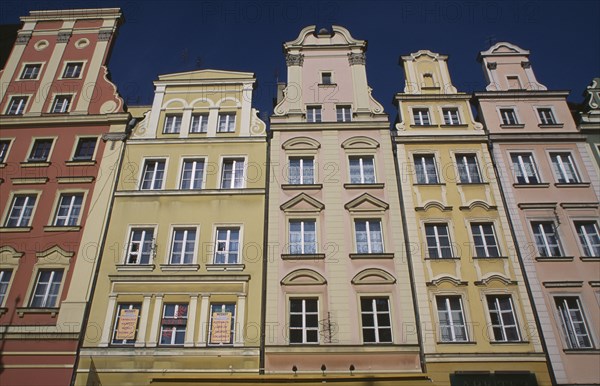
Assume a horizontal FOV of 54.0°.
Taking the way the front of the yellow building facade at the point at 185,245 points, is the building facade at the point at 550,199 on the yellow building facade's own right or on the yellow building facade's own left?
on the yellow building facade's own left

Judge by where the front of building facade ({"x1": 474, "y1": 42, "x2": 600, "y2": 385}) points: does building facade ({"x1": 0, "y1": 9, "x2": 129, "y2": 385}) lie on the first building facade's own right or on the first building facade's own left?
on the first building facade's own right

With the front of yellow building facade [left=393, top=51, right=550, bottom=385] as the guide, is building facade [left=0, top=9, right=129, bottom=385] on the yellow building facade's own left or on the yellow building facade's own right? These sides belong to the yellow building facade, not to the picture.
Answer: on the yellow building facade's own right

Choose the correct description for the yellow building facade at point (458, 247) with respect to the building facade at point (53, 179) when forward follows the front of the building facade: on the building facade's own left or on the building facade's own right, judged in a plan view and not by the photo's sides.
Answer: on the building facade's own left

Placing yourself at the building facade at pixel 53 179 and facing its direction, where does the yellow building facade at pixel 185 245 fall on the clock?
The yellow building facade is roughly at 10 o'clock from the building facade.

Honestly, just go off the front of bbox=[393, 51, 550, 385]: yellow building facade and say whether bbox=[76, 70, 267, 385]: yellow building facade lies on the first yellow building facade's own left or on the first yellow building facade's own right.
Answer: on the first yellow building facade's own right

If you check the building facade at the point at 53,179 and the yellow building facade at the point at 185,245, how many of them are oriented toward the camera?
2

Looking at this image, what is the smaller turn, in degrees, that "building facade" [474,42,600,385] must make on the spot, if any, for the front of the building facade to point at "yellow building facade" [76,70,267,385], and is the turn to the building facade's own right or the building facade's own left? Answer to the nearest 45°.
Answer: approximately 45° to the building facade's own right
